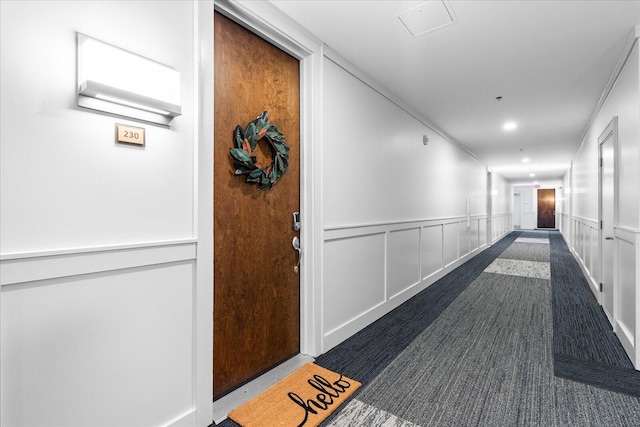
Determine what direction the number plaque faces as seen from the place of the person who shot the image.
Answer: facing the viewer and to the right of the viewer

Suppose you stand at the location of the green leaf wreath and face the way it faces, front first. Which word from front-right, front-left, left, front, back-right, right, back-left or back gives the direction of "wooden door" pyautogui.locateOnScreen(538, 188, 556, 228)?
left

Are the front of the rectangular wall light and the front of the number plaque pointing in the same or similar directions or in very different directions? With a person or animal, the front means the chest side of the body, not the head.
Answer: same or similar directions

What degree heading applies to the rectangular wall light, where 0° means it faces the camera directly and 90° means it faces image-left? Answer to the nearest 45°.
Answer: approximately 315°

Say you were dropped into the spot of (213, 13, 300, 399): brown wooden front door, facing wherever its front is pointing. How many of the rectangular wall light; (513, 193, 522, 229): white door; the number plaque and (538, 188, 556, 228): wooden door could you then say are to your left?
2

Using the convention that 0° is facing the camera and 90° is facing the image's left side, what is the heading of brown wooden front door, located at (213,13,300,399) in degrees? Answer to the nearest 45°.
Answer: approximately 315°

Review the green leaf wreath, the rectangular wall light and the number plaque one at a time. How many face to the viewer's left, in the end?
0

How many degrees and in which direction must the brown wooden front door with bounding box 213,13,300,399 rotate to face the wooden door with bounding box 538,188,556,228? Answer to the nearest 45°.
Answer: approximately 90° to its left

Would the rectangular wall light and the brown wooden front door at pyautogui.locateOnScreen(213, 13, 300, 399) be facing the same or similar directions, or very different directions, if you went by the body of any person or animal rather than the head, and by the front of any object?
same or similar directions

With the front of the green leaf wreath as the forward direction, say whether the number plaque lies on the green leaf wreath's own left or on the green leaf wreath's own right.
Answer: on the green leaf wreath's own right

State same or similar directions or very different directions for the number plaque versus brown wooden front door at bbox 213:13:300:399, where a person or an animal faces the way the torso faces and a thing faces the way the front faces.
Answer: same or similar directions

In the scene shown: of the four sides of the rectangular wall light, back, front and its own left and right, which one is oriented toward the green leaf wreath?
left

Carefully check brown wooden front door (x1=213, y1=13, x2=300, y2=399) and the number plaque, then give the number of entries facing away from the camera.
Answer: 0

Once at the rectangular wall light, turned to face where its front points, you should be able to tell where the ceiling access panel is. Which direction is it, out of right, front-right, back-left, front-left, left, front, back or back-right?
front-left
